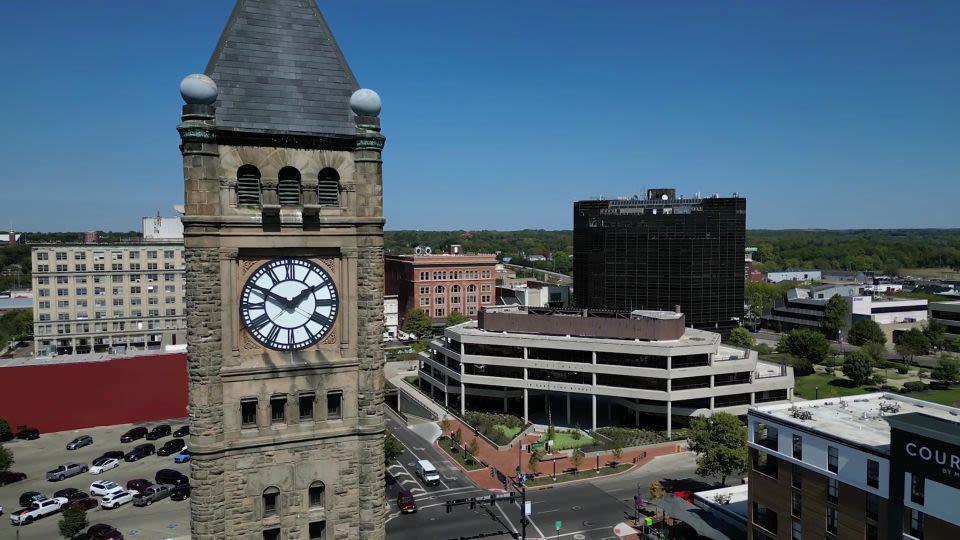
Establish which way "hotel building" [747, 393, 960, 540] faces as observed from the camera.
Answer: facing the viewer and to the left of the viewer

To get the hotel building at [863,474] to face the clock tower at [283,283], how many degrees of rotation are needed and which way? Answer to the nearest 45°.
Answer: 0° — it already faces it
